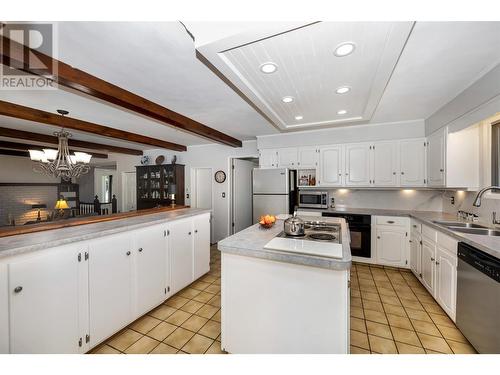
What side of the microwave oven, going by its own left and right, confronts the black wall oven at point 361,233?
left

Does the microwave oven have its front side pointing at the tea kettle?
yes

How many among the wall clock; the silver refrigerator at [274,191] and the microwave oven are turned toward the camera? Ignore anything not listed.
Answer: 3

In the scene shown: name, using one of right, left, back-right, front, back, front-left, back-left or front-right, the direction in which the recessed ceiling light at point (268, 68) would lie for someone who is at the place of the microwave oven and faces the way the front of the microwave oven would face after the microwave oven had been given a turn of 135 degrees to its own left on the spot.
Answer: back-right

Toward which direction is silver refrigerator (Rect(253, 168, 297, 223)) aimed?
toward the camera

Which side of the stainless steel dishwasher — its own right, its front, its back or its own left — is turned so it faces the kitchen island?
front

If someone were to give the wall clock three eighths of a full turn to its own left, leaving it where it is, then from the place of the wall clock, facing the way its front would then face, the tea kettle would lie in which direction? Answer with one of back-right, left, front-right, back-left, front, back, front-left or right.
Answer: back-right

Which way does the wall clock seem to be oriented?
toward the camera

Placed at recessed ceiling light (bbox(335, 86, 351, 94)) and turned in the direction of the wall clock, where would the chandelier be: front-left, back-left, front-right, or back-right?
front-left

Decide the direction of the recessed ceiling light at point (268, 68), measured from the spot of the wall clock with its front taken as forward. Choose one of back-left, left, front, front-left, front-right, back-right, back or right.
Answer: front

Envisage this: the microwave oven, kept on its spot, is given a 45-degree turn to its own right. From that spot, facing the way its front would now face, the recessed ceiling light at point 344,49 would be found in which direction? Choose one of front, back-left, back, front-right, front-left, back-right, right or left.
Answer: front-left

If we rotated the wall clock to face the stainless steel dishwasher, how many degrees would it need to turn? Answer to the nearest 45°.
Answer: approximately 45° to its left

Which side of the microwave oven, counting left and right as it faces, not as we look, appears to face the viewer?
front

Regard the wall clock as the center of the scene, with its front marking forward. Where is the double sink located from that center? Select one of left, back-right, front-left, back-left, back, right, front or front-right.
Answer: front-left

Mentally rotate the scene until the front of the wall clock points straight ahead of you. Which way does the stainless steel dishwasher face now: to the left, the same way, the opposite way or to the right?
to the right

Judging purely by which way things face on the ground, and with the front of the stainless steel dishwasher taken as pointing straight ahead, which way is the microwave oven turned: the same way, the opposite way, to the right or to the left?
to the left
